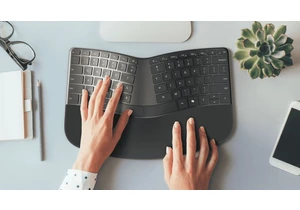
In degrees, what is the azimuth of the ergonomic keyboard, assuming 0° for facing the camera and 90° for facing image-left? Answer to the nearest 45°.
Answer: approximately 0°
